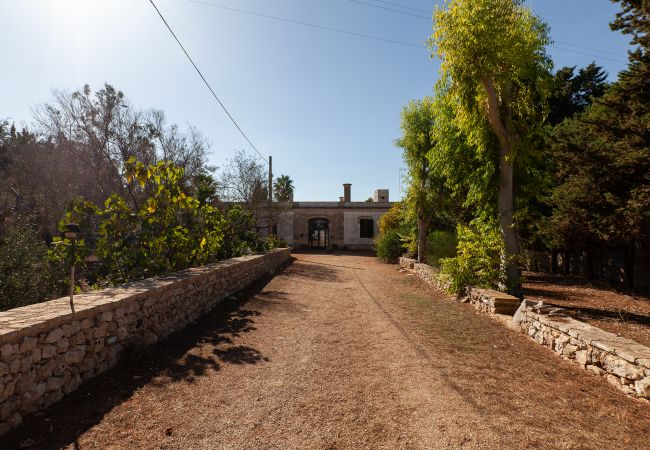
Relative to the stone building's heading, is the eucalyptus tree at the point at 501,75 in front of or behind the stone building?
in front

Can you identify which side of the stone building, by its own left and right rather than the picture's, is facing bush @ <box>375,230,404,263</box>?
front

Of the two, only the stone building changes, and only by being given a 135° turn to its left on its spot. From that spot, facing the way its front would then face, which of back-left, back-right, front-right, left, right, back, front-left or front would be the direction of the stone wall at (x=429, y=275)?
back-right

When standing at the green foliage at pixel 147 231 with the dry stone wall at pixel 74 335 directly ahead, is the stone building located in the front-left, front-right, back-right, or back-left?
back-left

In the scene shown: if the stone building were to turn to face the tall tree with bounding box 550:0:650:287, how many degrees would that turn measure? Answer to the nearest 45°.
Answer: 0° — it already faces it

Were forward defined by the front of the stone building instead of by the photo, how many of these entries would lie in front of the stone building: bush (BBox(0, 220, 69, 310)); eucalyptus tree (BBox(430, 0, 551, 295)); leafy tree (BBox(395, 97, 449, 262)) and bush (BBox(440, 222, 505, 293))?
4

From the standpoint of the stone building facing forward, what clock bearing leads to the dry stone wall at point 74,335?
The dry stone wall is roughly at 12 o'clock from the stone building.

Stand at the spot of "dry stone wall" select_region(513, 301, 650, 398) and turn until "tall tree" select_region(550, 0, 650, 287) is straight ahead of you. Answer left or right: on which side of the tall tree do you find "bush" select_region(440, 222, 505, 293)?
left

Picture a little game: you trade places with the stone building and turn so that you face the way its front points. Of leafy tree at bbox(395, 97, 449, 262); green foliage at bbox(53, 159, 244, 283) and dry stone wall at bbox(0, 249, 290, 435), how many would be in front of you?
3

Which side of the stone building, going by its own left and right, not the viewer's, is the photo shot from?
front

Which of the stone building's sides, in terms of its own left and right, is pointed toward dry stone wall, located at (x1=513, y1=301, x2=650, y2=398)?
front

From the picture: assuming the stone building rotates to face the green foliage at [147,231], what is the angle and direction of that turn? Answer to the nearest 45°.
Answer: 0° — it already faces it
